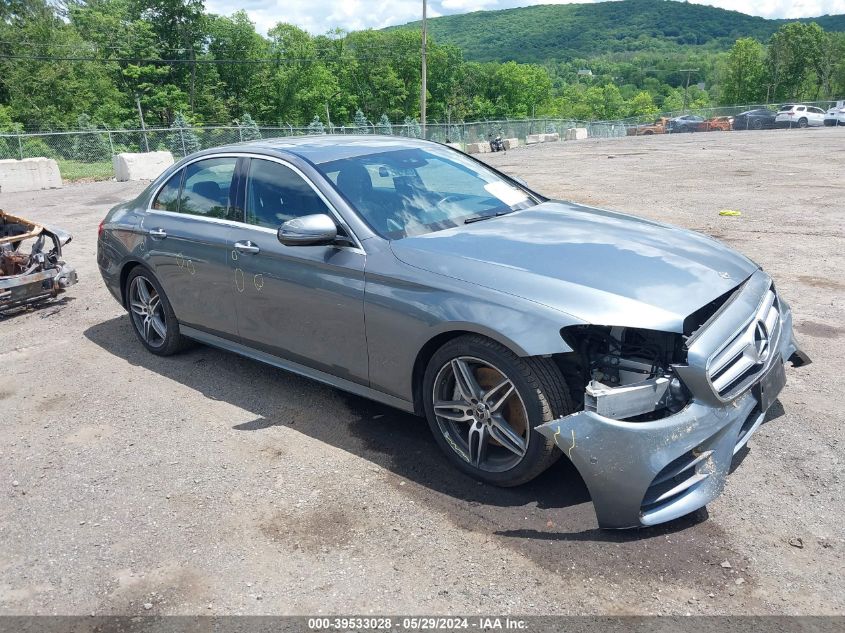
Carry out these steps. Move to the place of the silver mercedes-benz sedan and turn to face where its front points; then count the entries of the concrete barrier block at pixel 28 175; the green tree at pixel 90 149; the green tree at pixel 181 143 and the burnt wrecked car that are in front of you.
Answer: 0

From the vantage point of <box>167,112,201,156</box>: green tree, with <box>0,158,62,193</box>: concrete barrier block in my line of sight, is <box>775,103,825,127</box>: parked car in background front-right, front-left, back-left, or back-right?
back-left

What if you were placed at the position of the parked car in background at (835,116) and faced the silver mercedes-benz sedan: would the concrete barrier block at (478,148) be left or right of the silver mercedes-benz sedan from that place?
right

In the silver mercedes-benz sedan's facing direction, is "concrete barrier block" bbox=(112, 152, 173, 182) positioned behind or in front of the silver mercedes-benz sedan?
behind

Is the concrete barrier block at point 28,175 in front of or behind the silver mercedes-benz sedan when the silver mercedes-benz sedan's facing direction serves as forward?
behind

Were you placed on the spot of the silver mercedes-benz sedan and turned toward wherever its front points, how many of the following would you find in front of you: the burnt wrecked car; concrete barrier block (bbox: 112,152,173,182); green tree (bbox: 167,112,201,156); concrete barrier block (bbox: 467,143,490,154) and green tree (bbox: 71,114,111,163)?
0

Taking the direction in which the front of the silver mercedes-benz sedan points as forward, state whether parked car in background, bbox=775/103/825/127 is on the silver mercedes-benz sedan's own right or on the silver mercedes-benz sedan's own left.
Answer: on the silver mercedes-benz sedan's own left

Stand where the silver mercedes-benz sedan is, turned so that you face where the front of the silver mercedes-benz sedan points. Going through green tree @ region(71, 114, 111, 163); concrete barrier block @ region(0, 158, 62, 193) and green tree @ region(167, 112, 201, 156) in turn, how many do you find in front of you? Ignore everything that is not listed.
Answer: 0

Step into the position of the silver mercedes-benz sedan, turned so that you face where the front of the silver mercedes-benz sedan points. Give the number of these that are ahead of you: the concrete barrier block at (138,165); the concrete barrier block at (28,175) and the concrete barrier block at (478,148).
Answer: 0

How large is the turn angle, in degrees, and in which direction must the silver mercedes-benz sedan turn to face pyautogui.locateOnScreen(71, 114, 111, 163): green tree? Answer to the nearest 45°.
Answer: approximately 180°

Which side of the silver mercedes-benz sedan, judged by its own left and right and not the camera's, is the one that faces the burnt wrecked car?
back

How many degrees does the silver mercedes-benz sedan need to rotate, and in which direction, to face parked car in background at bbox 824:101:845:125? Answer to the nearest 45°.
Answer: approximately 90° to its left

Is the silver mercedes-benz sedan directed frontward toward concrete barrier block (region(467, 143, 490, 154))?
no

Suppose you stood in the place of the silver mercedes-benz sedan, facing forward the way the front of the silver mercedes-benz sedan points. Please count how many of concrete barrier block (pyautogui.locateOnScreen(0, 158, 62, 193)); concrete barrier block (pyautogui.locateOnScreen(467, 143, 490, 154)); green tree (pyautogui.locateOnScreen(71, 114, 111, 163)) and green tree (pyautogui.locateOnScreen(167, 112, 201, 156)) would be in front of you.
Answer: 0

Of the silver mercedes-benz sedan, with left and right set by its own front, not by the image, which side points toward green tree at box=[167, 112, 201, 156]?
back
